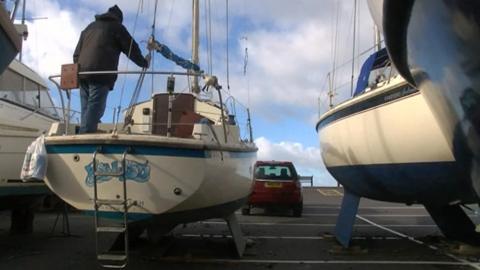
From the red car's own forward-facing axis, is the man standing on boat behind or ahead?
behind

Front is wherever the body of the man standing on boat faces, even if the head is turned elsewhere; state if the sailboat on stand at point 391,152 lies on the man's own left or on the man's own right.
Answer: on the man's own right

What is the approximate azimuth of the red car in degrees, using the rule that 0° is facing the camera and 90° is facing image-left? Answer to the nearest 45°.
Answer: approximately 180°

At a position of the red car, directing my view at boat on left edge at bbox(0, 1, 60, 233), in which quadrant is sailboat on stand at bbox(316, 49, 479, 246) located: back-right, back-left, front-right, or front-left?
front-left

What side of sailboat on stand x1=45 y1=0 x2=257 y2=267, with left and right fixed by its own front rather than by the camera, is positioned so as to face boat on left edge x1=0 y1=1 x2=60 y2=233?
left

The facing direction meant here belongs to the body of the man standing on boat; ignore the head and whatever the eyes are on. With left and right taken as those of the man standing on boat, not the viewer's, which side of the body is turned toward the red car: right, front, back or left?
front

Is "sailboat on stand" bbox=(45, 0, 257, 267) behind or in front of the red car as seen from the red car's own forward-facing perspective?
behind

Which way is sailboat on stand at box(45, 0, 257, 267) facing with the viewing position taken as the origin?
facing away from the viewer and to the right of the viewer

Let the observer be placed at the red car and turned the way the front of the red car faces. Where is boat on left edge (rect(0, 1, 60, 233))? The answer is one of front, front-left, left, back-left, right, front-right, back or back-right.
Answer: back-left

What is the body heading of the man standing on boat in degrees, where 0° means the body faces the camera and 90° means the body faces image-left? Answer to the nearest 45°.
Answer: approximately 225°

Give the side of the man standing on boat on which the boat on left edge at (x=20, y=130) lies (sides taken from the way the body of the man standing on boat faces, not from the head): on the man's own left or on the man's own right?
on the man's own left

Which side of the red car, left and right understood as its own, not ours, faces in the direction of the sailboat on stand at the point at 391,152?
back
